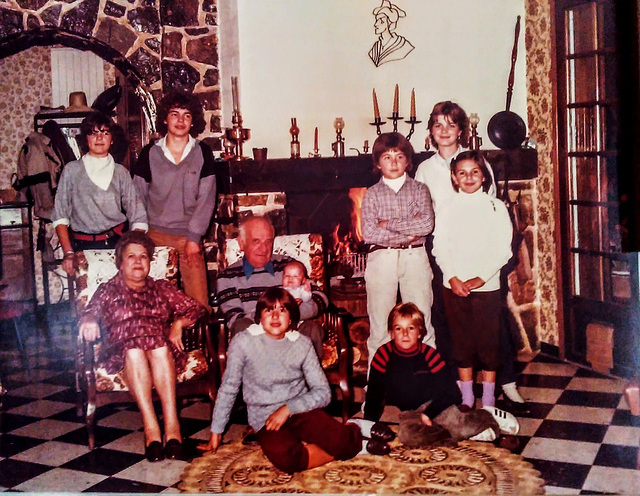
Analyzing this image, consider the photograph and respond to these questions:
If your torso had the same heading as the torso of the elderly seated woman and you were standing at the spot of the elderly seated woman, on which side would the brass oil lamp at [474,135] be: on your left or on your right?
on your left

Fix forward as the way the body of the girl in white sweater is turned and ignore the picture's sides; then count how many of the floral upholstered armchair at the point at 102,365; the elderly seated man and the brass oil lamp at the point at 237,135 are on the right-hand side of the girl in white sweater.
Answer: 3
